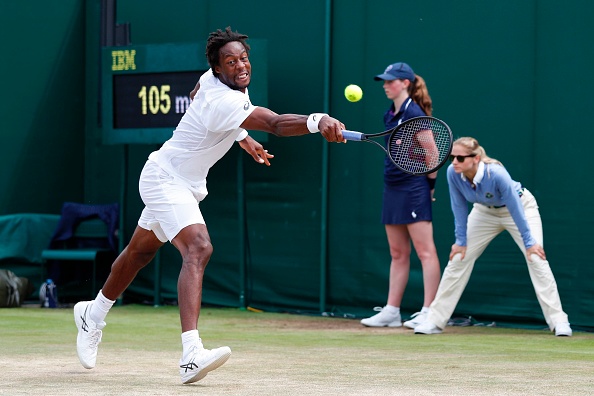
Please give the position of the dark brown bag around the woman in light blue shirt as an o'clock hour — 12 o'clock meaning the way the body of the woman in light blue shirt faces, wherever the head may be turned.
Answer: The dark brown bag is roughly at 2 o'clock from the woman in light blue shirt.

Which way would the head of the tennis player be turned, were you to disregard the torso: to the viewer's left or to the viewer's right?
to the viewer's right

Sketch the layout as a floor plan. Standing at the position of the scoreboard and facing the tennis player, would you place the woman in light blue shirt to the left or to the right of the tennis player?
left

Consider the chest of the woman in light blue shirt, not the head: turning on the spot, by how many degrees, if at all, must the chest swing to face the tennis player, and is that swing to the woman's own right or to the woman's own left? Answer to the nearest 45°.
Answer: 0° — they already face them

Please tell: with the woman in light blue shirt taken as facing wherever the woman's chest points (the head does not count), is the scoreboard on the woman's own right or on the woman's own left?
on the woman's own right

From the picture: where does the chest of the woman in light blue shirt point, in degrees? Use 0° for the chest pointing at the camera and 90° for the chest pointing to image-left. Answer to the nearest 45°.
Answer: approximately 45°

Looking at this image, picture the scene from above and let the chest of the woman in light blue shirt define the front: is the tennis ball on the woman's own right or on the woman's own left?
on the woman's own right

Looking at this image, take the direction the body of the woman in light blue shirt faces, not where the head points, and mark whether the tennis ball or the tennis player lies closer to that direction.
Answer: the tennis player

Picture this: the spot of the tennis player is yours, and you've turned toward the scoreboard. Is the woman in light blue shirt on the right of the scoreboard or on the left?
right
